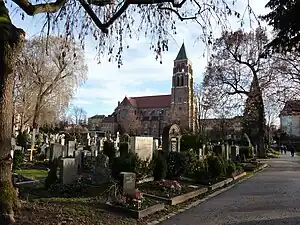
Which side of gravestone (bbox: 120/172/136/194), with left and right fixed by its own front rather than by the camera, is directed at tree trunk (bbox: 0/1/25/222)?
right

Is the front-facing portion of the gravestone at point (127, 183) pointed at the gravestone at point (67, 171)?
no

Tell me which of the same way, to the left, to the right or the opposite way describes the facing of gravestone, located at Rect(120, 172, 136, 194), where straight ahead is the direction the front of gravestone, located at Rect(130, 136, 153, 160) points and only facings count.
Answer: the same way

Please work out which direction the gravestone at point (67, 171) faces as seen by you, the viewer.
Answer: facing the viewer and to the right of the viewer

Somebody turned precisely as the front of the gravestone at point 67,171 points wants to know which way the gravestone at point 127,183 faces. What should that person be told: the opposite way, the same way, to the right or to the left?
the same way

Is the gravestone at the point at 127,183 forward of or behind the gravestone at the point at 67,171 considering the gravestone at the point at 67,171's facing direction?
forward

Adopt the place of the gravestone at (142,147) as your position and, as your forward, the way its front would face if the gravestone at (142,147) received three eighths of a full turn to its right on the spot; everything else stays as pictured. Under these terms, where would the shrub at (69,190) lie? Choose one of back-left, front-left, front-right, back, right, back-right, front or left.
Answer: front-left

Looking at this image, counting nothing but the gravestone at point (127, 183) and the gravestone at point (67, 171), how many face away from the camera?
0

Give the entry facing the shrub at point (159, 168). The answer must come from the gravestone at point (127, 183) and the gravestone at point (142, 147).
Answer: the gravestone at point (142, 147)

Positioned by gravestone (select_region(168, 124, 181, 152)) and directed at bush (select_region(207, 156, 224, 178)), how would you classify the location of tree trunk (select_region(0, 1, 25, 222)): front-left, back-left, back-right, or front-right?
front-right

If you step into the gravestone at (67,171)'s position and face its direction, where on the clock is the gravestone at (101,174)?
the gravestone at (101,174) is roughly at 9 o'clock from the gravestone at (67,171).

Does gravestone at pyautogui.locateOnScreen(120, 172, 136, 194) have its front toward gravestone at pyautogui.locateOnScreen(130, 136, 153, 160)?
no

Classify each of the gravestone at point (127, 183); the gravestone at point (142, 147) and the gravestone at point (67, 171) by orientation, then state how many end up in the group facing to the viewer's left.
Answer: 0

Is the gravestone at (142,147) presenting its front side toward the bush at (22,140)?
no

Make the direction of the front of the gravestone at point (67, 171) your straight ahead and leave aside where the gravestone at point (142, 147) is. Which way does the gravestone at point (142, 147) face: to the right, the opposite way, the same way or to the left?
the same way

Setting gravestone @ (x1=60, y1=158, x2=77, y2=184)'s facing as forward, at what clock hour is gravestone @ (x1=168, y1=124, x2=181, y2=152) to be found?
gravestone @ (x1=168, y1=124, x2=181, y2=152) is roughly at 9 o'clock from gravestone @ (x1=60, y1=158, x2=77, y2=184).

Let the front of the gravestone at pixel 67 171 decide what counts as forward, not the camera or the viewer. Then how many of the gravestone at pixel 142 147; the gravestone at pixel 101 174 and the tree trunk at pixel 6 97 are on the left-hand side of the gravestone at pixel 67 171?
2
